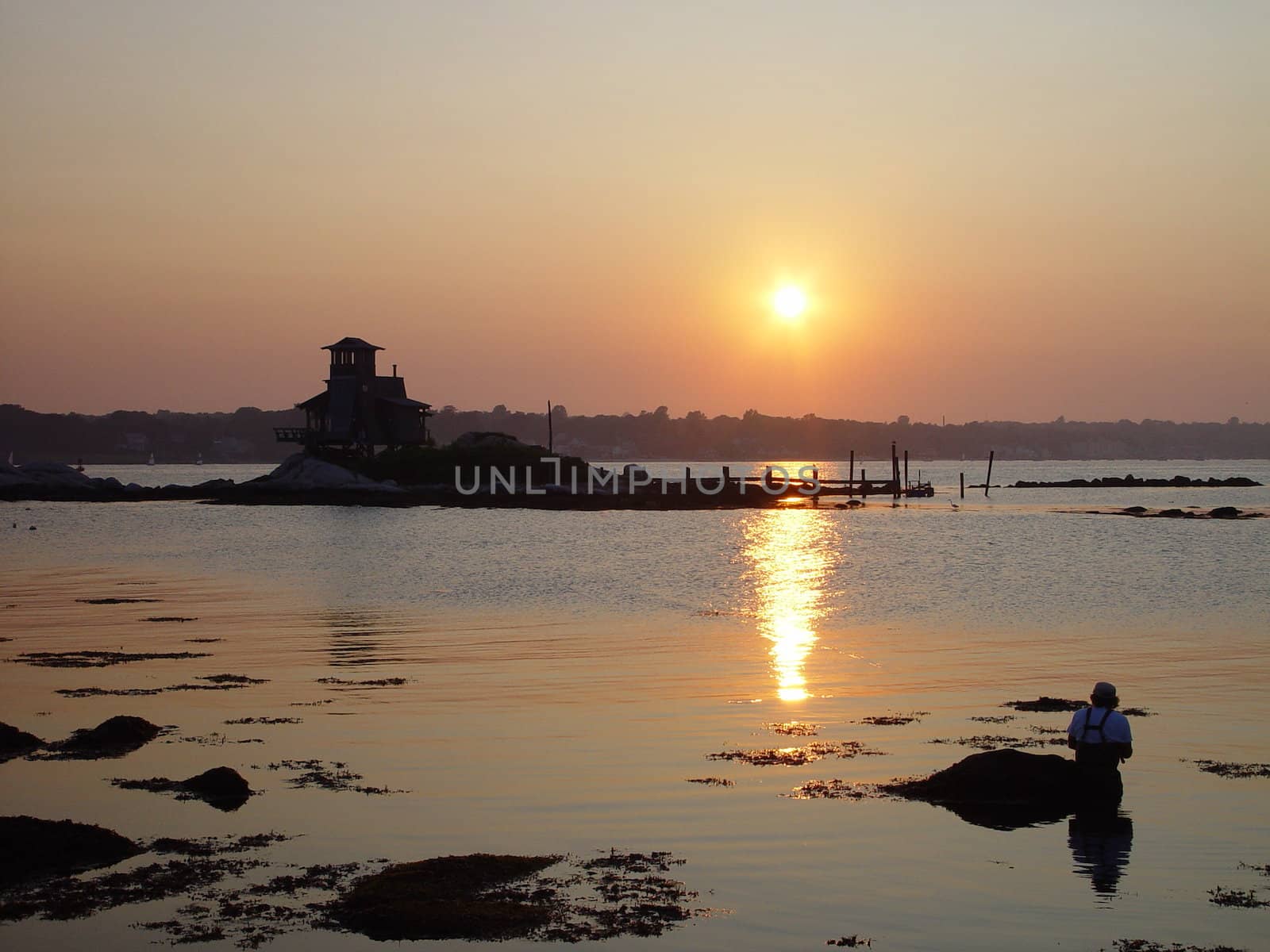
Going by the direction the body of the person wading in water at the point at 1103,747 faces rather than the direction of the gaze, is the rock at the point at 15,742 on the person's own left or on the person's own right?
on the person's own left

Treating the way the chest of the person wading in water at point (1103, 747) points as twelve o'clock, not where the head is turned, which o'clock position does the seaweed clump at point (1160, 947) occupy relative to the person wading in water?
The seaweed clump is roughly at 6 o'clock from the person wading in water.

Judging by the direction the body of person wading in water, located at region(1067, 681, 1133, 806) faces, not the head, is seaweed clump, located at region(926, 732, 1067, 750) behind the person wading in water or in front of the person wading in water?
in front

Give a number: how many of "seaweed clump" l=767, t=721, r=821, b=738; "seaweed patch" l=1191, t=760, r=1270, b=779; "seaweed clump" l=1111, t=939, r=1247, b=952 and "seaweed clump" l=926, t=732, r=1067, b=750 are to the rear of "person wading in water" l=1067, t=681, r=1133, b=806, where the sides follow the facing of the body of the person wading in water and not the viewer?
1

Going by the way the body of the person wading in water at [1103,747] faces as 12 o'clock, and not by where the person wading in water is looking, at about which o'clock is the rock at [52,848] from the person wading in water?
The rock is roughly at 8 o'clock from the person wading in water.

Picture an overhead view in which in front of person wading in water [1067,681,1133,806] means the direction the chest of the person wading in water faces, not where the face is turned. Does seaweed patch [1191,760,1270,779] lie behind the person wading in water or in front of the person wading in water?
in front

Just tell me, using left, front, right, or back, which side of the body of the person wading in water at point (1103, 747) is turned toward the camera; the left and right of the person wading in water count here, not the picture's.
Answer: back

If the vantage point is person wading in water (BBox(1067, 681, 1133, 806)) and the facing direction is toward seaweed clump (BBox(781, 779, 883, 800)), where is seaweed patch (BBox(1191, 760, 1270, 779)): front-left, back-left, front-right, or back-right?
back-right

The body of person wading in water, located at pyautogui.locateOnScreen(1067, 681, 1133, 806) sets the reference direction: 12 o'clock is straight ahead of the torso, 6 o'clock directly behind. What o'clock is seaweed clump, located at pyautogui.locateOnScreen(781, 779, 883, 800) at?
The seaweed clump is roughly at 9 o'clock from the person wading in water.

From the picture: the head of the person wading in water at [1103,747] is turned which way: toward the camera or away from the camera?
away from the camera

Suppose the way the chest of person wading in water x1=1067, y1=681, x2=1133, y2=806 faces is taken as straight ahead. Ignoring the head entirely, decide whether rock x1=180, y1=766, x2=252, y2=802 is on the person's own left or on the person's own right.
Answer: on the person's own left

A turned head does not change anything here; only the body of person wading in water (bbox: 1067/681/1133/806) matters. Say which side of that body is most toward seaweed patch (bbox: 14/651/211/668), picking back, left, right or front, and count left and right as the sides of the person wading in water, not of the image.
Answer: left

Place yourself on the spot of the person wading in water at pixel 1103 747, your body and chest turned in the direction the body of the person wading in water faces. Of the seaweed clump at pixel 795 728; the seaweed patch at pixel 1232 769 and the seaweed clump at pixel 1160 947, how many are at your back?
1
